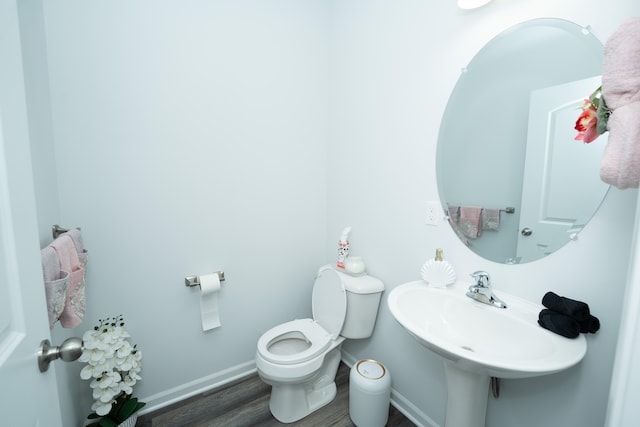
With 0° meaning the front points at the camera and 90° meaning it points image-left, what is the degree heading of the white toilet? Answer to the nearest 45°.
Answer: approximately 45°

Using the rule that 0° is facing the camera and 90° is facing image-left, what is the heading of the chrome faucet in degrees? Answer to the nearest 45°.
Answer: approximately 45°

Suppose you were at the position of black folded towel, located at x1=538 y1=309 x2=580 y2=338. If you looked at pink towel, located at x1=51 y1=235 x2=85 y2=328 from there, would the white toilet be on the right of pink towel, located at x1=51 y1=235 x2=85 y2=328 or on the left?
right

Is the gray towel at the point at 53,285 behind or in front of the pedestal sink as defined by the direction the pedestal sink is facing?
in front

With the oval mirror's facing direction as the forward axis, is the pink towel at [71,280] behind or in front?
in front

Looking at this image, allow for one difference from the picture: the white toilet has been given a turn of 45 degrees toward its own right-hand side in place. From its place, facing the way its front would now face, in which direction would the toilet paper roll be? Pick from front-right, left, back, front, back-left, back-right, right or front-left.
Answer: front

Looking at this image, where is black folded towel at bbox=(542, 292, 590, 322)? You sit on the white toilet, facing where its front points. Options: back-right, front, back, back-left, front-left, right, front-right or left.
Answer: left

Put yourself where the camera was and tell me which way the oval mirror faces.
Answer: facing the viewer and to the left of the viewer
